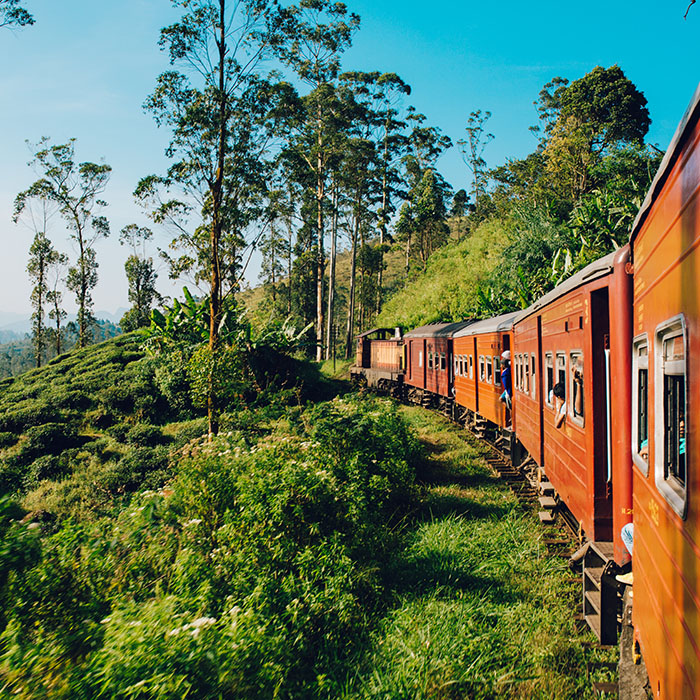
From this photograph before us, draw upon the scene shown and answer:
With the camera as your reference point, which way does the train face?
facing away from the viewer and to the left of the viewer
